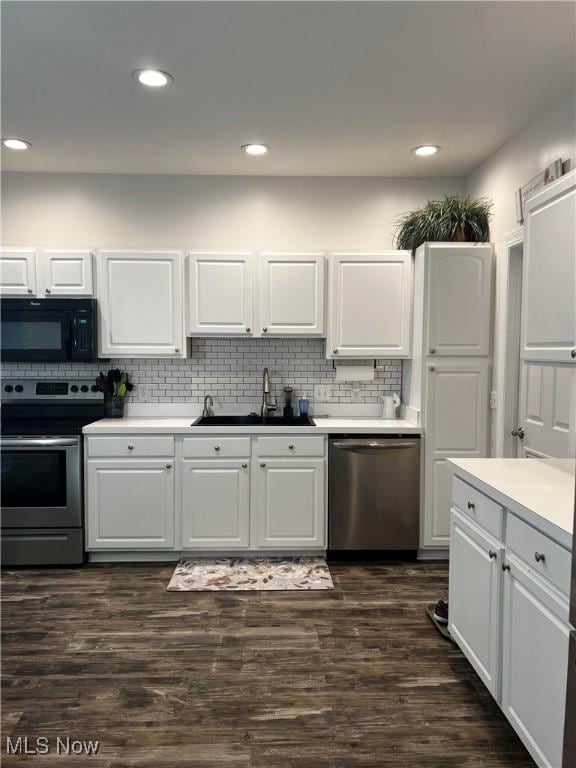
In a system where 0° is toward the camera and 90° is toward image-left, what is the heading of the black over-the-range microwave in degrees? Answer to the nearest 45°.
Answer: approximately 0°

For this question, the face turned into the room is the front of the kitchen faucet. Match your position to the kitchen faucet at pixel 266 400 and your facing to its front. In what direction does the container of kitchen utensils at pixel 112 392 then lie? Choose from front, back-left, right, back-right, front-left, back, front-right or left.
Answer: right

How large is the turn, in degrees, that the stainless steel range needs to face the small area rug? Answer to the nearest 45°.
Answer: approximately 45° to its left

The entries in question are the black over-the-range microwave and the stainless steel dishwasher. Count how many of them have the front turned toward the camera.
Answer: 2

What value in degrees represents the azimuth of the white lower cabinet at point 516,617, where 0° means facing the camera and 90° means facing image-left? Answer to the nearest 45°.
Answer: approximately 45°

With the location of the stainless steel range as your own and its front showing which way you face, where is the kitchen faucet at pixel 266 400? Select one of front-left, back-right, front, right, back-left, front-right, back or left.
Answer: left

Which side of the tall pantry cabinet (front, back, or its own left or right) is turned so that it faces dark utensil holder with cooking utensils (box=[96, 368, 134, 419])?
right

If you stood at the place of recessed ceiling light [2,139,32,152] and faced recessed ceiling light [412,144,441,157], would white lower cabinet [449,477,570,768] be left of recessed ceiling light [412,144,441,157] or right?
right
